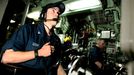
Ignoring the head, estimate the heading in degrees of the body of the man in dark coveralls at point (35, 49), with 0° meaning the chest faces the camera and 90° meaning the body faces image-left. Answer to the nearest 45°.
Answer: approximately 315°

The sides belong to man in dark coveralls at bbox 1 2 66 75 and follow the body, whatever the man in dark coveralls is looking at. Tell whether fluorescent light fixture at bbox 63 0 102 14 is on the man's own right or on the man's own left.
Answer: on the man's own left
